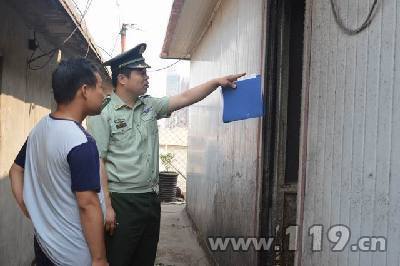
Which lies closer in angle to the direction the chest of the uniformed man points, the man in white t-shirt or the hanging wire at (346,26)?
the hanging wire

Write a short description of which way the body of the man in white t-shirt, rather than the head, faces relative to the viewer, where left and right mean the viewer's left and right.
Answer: facing away from the viewer and to the right of the viewer

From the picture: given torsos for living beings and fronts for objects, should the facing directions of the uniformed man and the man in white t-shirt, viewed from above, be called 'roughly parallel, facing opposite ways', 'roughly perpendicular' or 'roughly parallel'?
roughly perpendicular

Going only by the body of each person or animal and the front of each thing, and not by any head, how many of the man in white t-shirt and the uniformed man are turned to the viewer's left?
0

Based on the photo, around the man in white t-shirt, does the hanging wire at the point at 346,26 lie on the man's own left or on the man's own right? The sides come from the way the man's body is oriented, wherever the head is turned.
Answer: on the man's own right

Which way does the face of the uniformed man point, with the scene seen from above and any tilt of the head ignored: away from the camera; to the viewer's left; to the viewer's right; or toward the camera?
to the viewer's right

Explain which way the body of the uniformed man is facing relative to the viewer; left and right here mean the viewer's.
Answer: facing the viewer and to the right of the viewer

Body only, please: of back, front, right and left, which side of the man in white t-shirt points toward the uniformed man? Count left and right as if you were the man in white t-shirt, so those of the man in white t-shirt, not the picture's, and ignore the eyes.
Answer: front

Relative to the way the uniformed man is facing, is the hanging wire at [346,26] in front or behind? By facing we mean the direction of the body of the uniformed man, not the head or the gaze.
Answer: in front

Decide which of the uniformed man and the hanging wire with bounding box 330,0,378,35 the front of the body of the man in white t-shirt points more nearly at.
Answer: the uniformed man
